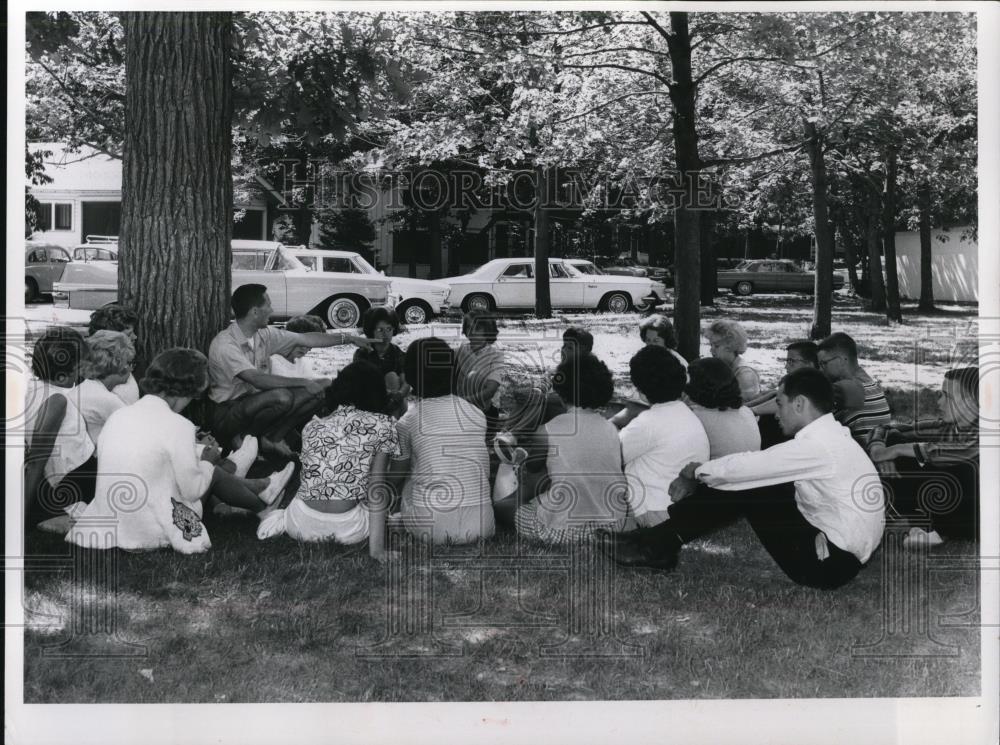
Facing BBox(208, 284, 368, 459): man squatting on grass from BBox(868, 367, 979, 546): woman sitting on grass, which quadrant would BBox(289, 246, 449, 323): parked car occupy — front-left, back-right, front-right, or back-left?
front-right

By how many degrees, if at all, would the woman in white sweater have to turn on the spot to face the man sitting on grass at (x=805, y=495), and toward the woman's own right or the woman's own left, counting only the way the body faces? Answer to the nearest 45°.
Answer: approximately 45° to the woman's own right

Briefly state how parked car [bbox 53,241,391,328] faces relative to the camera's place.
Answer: facing to the right of the viewer

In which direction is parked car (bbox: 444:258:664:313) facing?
to the viewer's right

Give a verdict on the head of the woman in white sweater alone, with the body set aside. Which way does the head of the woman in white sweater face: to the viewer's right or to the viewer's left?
to the viewer's right

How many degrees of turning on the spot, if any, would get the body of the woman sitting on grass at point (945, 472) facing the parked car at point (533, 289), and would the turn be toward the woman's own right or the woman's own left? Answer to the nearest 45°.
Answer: approximately 45° to the woman's own right

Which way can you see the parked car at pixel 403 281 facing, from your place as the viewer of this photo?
facing to the right of the viewer

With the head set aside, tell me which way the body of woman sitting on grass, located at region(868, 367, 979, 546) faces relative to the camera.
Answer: to the viewer's left

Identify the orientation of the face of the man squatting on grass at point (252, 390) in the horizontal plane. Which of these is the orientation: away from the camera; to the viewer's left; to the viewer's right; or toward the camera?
to the viewer's right
